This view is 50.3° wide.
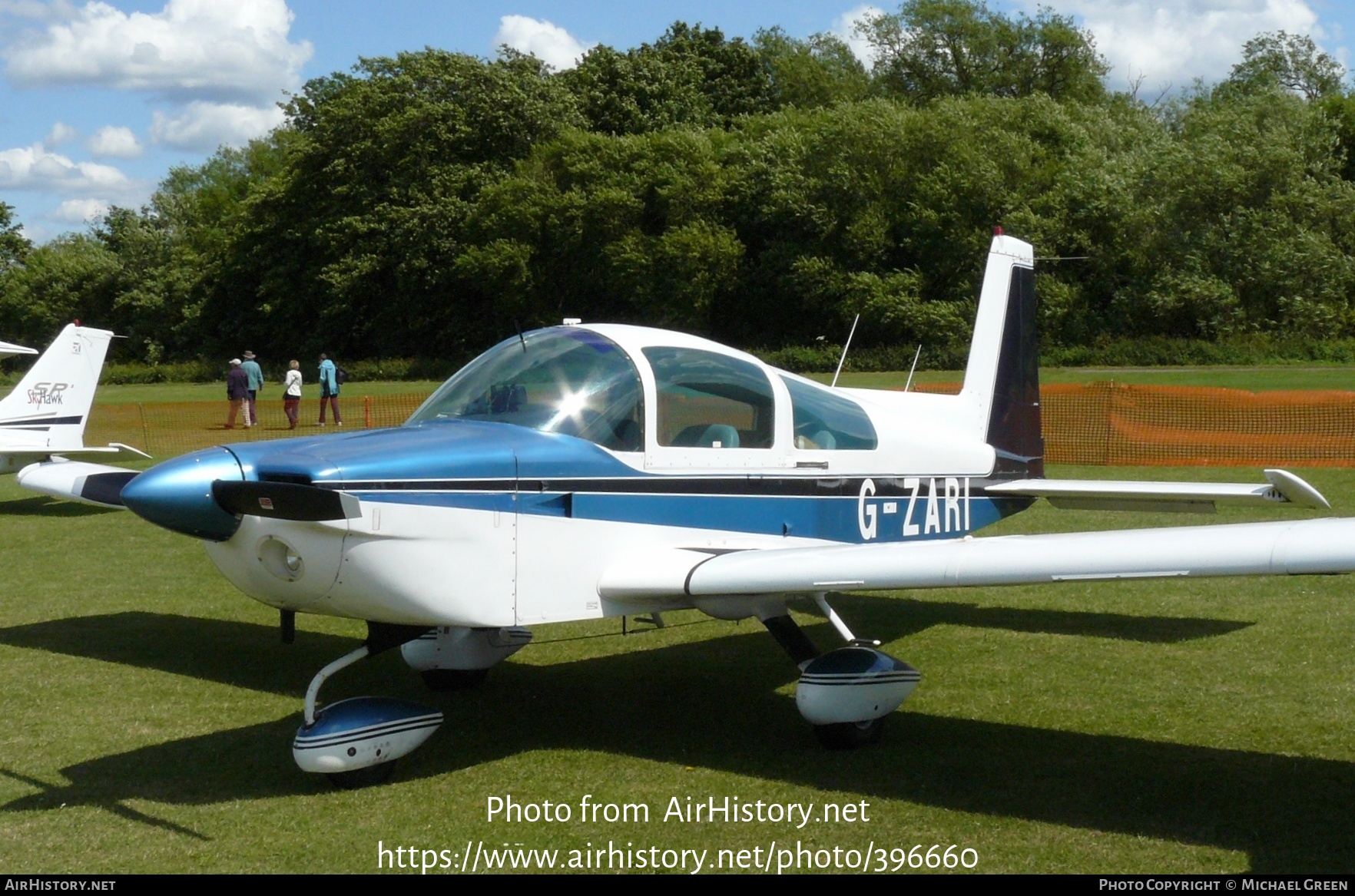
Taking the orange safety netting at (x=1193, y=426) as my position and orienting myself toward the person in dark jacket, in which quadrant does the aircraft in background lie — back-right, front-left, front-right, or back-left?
front-left

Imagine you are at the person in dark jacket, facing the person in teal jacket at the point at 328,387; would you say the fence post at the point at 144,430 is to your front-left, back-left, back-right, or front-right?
back-right

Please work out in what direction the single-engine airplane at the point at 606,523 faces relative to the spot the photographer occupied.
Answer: facing the viewer and to the left of the viewer

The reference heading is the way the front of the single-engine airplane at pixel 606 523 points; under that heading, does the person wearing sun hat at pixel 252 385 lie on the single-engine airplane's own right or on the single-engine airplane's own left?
on the single-engine airplane's own right

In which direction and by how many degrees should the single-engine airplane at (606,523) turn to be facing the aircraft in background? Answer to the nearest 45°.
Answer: approximately 90° to its right

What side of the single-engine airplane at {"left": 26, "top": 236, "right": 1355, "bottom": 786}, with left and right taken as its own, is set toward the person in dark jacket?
right

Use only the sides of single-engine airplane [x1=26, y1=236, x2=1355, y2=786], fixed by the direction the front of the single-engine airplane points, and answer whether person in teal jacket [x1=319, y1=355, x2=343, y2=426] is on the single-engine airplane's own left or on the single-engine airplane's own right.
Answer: on the single-engine airplane's own right
